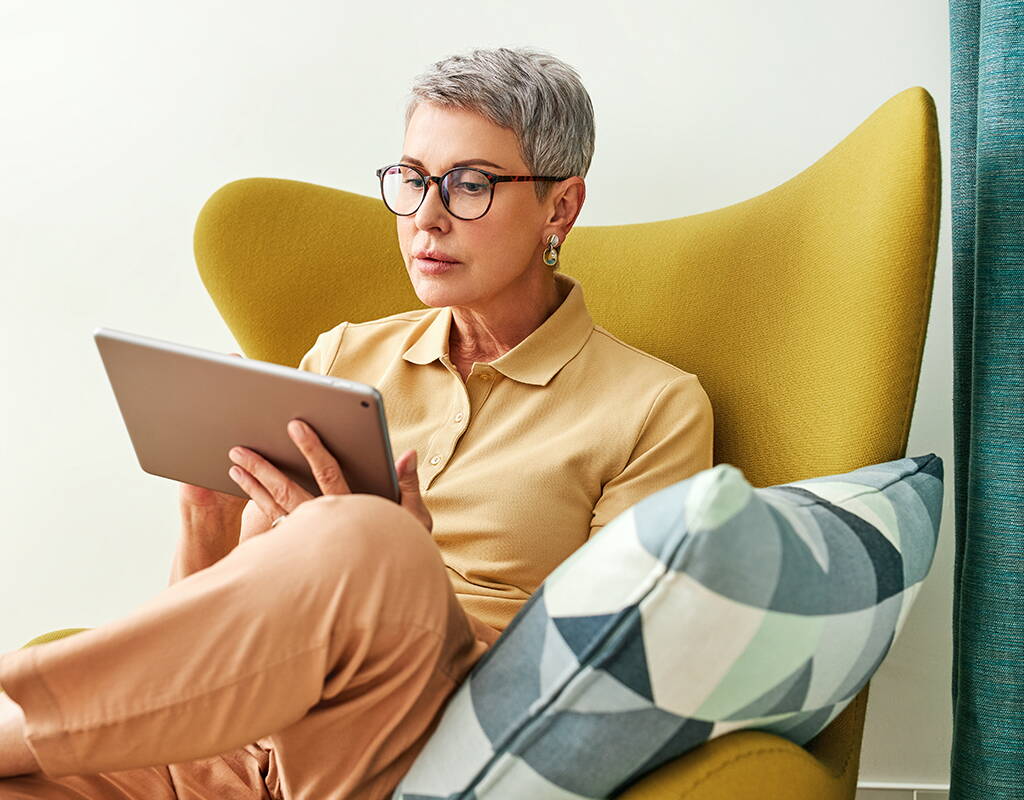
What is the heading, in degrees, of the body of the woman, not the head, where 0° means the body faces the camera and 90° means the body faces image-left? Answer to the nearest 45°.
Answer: approximately 45°

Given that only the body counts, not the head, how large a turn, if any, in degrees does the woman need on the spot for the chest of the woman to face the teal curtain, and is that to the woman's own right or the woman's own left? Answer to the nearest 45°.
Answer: approximately 135° to the woman's own left

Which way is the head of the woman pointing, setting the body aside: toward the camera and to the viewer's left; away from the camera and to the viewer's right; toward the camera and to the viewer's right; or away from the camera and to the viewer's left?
toward the camera and to the viewer's left
